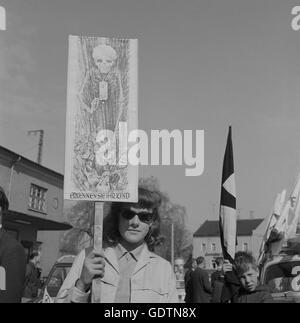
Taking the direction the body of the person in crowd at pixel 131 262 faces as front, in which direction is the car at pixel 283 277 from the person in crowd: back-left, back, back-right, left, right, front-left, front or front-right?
back-left

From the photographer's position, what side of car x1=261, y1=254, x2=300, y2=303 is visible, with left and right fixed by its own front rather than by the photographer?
front

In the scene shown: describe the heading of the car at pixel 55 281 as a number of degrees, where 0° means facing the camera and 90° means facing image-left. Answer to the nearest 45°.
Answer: approximately 45°

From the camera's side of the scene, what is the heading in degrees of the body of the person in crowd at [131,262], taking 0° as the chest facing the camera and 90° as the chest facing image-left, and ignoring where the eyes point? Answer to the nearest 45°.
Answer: approximately 0°

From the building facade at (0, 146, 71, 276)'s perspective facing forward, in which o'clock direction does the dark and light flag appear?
The dark and light flag is roughly at 11 o'clock from the building facade.

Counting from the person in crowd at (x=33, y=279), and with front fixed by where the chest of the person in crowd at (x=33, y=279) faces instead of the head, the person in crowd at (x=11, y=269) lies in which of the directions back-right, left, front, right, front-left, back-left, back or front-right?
right

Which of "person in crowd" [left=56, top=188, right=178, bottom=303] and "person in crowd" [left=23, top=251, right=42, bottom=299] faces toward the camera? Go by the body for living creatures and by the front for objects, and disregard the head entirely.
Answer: "person in crowd" [left=56, top=188, right=178, bottom=303]

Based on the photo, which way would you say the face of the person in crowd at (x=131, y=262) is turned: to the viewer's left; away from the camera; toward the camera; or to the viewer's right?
toward the camera
